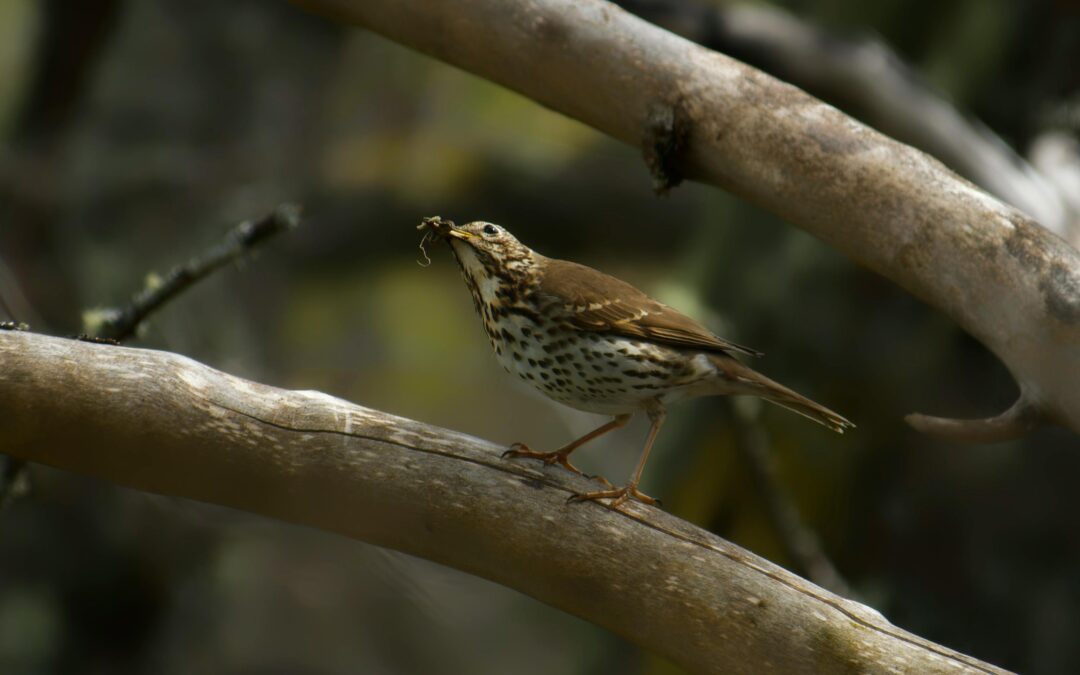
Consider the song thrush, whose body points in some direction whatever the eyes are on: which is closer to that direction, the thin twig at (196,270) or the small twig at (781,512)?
the thin twig

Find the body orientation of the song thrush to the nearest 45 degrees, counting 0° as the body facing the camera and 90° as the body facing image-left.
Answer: approximately 90°

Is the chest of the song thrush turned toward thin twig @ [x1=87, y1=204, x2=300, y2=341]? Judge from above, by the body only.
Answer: yes

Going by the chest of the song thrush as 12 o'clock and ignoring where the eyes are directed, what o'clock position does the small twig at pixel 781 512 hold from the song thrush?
The small twig is roughly at 4 o'clock from the song thrush.

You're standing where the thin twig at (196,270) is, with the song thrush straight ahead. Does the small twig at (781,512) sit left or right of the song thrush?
left
